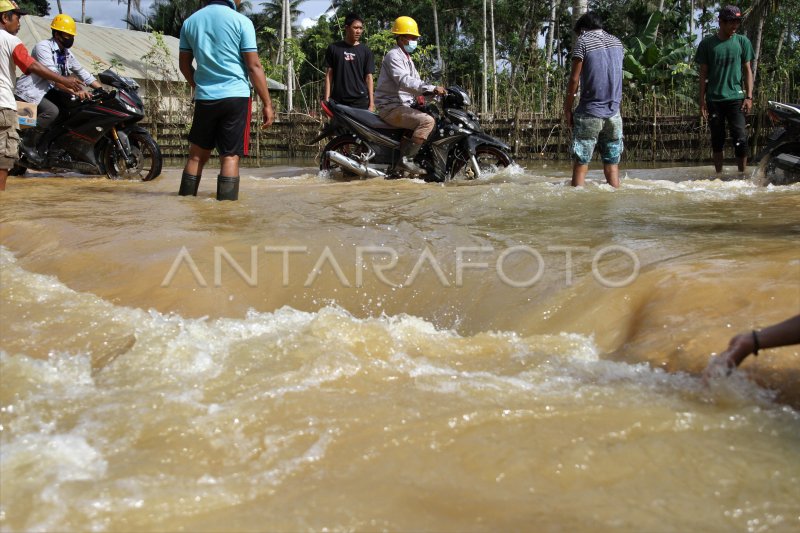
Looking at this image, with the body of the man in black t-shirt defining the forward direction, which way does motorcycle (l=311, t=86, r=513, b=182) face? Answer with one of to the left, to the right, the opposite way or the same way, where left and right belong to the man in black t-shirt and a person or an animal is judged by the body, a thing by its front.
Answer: to the left

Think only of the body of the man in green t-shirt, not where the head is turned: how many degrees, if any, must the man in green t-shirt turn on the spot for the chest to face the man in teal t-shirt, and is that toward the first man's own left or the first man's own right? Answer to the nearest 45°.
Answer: approximately 45° to the first man's own right

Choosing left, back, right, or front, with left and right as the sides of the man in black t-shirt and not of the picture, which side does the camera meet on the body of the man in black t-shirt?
front

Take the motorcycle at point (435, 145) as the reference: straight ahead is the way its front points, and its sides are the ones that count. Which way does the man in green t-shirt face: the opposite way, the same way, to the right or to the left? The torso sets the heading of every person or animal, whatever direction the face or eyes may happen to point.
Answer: to the right

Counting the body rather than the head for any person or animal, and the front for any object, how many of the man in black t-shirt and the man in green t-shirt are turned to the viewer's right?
0

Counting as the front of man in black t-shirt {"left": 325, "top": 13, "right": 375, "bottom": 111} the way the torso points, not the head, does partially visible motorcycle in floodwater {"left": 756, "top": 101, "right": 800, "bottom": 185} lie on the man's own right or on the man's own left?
on the man's own left

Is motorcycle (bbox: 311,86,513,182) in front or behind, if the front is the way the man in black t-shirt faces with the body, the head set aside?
in front

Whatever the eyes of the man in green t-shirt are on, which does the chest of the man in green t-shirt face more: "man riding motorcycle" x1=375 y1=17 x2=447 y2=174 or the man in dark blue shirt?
the man in dark blue shirt

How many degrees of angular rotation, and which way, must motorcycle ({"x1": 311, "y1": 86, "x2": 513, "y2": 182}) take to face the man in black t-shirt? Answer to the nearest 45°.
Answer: approximately 135° to its left

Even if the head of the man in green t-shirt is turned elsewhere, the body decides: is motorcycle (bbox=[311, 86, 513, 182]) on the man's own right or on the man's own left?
on the man's own right

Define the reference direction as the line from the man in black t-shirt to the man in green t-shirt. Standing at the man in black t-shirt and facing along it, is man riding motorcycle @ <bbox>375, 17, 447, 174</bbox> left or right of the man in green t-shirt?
right

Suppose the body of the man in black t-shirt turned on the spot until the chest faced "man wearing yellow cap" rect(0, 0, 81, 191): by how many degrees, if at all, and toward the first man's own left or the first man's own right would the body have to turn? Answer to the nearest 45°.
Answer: approximately 45° to the first man's own right

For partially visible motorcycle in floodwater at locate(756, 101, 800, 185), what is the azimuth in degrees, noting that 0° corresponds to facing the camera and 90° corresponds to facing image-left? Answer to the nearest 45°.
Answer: approximately 270°

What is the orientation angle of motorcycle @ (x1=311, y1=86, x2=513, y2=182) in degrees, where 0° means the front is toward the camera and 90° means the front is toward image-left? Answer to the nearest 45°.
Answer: approximately 270°

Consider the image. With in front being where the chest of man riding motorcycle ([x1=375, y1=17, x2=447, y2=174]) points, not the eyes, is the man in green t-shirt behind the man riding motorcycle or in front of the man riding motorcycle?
in front

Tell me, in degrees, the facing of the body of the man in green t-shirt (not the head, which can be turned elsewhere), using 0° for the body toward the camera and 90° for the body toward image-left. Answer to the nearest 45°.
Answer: approximately 0°

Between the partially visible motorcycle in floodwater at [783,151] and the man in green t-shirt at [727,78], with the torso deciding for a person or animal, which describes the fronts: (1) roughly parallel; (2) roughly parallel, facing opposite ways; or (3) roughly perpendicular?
roughly perpendicular

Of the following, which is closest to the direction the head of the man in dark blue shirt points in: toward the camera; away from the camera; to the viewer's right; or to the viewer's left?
away from the camera
